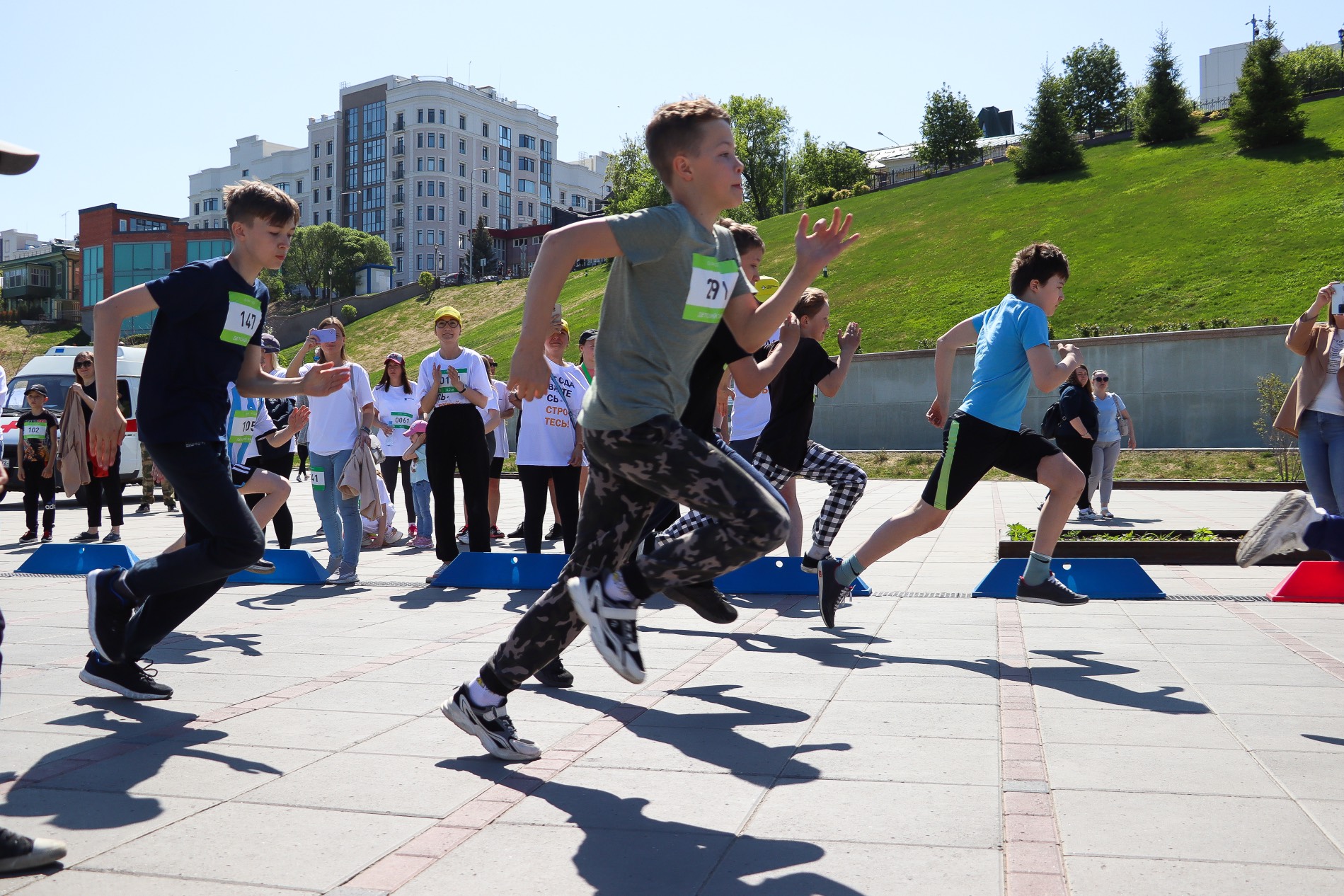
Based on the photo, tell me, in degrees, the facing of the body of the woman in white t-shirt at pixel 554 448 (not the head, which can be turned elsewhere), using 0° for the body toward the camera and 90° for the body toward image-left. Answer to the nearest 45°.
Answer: approximately 0°

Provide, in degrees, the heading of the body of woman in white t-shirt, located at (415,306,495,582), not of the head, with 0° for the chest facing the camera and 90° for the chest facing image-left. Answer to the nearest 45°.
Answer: approximately 0°

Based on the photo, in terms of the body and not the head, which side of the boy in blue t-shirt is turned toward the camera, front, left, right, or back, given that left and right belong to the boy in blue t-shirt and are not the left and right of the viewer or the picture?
right

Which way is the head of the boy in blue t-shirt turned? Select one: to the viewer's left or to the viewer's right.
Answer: to the viewer's right

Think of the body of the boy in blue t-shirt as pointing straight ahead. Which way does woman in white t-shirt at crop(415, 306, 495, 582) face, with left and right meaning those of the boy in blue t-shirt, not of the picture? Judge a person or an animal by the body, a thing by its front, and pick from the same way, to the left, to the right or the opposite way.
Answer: to the right

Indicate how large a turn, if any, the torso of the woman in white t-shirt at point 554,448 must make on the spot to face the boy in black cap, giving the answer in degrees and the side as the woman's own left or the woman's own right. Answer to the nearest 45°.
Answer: approximately 135° to the woman's own right
